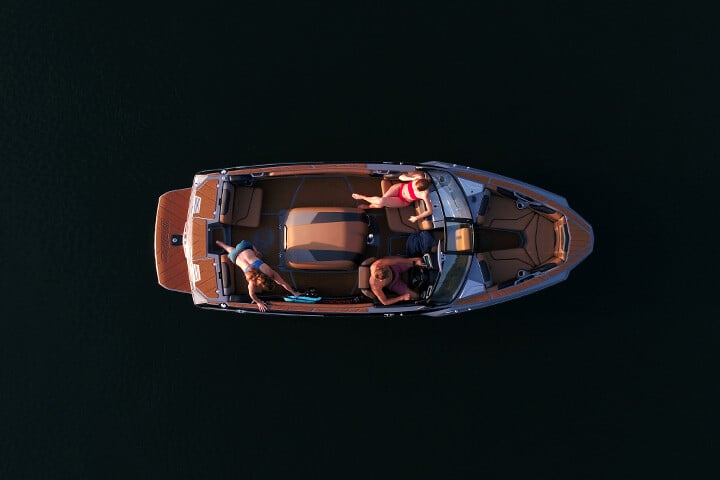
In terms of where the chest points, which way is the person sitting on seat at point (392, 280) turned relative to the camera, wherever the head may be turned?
to the viewer's right

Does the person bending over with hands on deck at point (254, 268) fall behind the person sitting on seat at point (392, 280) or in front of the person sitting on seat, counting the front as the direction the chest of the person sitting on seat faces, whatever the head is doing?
behind

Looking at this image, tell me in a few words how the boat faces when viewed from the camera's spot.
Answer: facing to the right of the viewer
